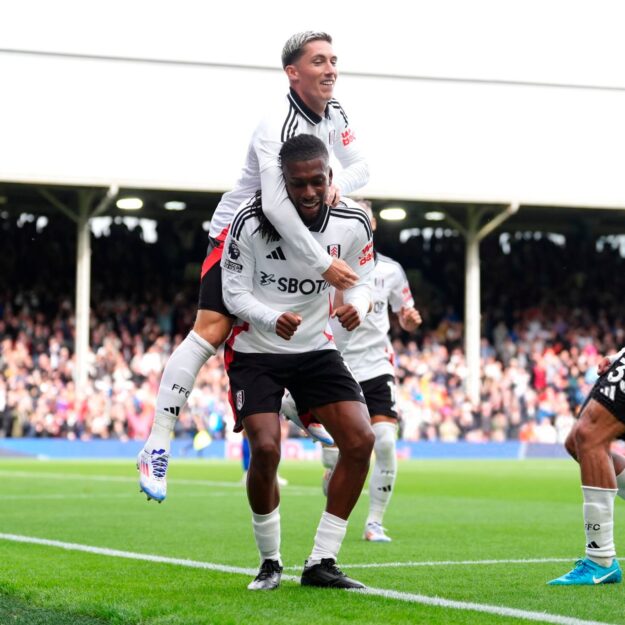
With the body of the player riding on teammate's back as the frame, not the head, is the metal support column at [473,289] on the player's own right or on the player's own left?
on the player's own left

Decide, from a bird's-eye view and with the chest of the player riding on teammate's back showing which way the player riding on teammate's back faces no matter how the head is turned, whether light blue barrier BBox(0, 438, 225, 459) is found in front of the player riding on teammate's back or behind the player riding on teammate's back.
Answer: behind

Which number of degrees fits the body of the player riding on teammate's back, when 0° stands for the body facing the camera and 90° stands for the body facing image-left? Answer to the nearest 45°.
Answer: approximately 315°

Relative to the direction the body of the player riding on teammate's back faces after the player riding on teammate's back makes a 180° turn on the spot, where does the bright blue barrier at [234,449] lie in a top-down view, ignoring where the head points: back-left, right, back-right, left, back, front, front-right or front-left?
front-right
